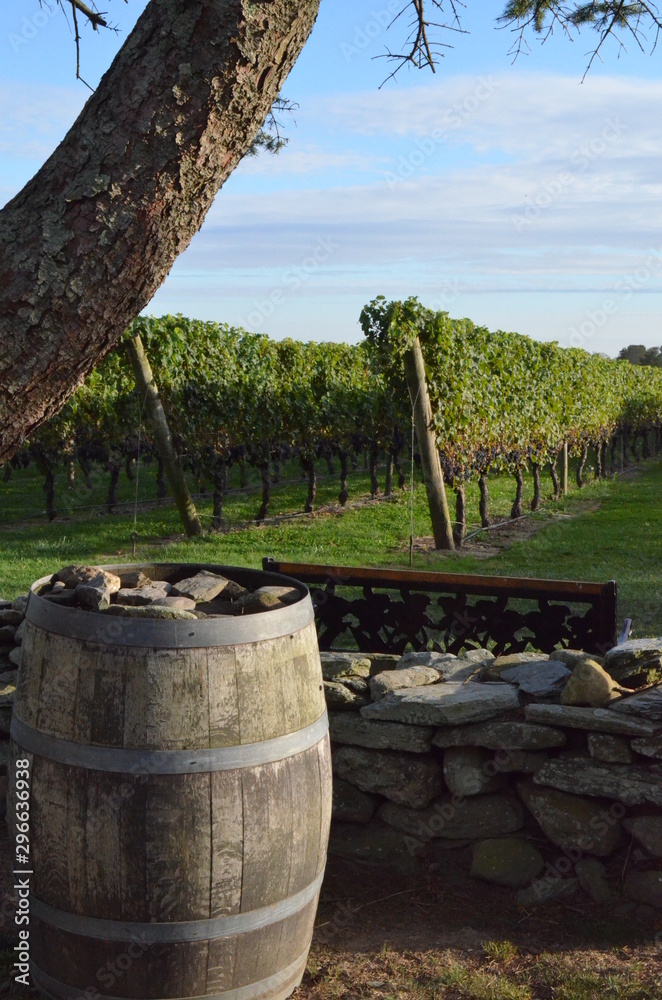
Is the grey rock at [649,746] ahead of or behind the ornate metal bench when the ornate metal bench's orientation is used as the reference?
behind

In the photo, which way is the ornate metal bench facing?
away from the camera

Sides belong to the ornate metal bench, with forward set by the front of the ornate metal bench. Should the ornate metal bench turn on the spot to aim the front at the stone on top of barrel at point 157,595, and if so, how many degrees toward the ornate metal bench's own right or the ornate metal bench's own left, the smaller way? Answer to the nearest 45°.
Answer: approximately 135° to the ornate metal bench's own left

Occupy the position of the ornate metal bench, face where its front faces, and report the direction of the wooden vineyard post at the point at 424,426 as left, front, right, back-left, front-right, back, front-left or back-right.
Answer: front

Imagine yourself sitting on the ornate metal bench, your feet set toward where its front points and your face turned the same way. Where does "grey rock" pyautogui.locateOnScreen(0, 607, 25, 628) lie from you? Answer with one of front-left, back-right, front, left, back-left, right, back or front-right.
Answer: left

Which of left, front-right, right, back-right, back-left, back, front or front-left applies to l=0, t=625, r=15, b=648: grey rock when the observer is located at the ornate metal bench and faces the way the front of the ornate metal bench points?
left

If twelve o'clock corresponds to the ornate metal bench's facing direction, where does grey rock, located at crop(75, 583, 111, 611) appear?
The grey rock is roughly at 7 o'clock from the ornate metal bench.

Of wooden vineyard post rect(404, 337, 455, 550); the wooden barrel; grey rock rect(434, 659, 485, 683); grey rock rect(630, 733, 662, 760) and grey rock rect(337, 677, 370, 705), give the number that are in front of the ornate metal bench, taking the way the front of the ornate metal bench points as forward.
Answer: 1

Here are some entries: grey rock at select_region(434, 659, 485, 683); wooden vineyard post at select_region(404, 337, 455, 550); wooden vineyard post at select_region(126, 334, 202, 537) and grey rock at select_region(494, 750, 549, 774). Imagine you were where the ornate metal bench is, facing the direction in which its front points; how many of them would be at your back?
2

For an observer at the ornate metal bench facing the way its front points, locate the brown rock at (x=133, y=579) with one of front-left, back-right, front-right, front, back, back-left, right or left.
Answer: back-left

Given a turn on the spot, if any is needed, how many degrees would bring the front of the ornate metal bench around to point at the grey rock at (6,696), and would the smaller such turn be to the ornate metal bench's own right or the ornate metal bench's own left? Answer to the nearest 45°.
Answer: approximately 90° to the ornate metal bench's own left

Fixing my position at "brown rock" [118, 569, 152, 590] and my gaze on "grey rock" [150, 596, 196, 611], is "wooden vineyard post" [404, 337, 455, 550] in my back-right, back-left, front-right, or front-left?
back-left

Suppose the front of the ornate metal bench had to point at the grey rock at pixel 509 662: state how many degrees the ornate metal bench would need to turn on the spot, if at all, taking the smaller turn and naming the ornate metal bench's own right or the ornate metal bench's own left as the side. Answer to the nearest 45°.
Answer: approximately 180°

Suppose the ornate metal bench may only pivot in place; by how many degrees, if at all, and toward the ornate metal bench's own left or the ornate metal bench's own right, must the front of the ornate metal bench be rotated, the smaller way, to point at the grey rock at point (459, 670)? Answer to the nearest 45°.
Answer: approximately 180°
